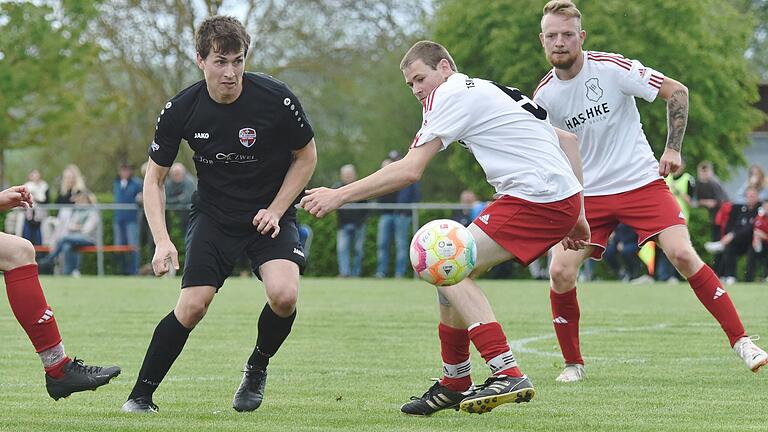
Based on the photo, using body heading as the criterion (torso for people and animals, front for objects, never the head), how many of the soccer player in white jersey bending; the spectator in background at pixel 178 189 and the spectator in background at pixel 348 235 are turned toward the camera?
2

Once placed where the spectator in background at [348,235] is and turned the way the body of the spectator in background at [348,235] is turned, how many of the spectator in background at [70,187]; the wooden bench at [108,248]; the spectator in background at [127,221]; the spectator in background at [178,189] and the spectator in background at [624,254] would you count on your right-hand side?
4

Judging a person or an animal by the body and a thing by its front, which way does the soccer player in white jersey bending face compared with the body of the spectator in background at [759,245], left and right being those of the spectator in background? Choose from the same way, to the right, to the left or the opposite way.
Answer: to the right

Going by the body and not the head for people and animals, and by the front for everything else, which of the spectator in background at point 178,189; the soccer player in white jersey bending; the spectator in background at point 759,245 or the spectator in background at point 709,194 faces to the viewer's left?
the soccer player in white jersey bending

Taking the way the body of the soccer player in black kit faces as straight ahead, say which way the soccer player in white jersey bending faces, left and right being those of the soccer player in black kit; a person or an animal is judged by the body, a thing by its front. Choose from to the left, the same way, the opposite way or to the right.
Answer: to the right

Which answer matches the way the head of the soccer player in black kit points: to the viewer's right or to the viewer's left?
to the viewer's right

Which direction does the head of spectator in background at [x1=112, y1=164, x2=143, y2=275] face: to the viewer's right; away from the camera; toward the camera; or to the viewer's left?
toward the camera

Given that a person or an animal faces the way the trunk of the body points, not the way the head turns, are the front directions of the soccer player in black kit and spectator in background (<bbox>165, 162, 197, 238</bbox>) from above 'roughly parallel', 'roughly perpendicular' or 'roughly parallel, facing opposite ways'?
roughly parallel

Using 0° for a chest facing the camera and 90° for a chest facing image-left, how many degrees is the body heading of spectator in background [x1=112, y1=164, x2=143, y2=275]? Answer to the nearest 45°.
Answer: approximately 0°

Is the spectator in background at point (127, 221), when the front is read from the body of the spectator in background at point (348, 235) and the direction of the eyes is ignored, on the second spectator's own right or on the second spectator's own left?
on the second spectator's own right

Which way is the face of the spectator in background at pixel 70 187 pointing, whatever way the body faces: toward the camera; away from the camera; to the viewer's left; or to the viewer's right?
toward the camera

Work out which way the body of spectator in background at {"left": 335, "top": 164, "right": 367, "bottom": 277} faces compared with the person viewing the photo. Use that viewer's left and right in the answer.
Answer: facing the viewer

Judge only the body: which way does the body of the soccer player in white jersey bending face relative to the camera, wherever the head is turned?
to the viewer's left

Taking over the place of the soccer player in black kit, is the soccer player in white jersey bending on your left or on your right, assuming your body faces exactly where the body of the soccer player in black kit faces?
on your left

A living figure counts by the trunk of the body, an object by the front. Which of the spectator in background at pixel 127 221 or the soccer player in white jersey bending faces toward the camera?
the spectator in background

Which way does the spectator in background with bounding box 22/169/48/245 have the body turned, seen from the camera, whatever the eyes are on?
toward the camera
